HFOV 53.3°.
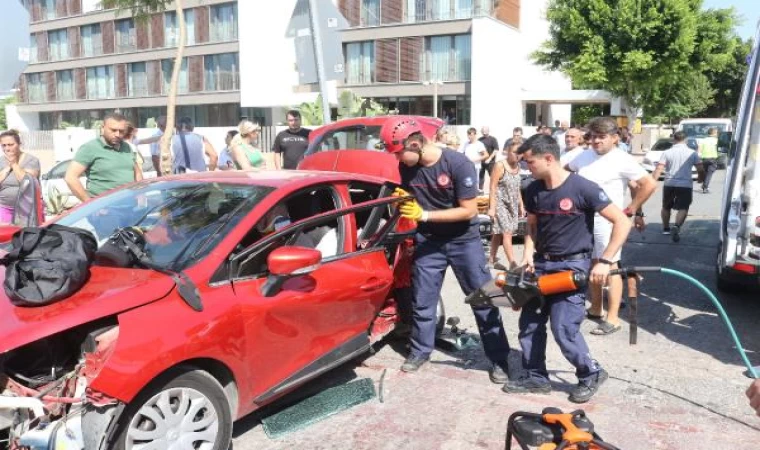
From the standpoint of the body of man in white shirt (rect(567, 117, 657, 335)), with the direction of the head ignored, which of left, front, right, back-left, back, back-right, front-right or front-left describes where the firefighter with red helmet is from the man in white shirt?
front

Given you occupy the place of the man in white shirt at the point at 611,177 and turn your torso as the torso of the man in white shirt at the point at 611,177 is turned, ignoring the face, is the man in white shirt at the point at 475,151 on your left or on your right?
on your right

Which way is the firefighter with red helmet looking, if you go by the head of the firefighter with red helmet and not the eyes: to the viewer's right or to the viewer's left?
to the viewer's left

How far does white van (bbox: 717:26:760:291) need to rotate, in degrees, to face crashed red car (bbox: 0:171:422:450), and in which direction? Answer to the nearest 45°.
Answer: approximately 135° to its left

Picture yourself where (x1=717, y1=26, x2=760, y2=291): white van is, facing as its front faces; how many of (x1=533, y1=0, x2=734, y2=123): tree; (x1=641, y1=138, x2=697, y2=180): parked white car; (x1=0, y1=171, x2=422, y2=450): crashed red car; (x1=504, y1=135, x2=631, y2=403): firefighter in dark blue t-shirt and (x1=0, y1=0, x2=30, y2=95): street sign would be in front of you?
2

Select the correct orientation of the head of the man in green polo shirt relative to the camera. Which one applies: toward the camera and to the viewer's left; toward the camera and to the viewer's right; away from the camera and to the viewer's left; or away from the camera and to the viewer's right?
toward the camera and to the viewer's right

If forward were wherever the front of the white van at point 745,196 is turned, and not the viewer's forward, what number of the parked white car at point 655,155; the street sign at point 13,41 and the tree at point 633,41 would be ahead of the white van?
2

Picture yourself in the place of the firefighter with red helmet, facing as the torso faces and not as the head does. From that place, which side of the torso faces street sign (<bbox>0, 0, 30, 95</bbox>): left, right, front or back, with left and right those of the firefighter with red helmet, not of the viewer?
right

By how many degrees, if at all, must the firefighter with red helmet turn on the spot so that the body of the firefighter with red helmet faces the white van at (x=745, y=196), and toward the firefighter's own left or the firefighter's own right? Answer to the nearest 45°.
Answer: approximately 180°

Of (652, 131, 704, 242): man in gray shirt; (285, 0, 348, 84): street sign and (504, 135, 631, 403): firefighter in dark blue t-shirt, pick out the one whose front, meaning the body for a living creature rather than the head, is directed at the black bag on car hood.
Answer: the firefighter in dark blue t-shirt
